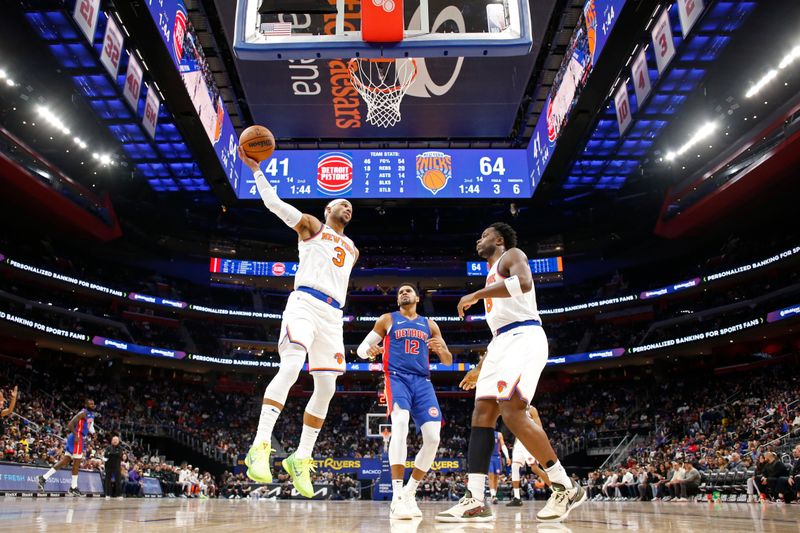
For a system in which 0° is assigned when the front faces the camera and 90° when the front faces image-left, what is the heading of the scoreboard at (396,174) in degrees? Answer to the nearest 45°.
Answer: approximately 0°

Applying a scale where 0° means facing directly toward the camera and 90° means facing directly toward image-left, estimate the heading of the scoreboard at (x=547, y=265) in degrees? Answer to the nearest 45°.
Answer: approximately 0°

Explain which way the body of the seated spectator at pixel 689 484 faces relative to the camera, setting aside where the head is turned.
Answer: to the viewer's left

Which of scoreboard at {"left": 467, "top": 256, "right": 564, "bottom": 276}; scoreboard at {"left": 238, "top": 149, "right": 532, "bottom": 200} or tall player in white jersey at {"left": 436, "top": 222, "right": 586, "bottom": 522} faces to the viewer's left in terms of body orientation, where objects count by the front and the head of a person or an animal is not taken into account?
the tall player in white jersey

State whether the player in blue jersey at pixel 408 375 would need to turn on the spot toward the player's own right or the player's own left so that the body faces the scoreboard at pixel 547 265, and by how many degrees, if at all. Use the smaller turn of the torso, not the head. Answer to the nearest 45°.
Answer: approximately 180°

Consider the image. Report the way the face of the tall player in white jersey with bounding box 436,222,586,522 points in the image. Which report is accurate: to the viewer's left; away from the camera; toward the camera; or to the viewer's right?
to the viewer's left

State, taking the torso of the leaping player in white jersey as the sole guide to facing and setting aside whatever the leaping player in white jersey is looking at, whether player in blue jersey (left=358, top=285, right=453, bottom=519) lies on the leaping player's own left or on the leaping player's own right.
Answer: on the leaping player's own left
